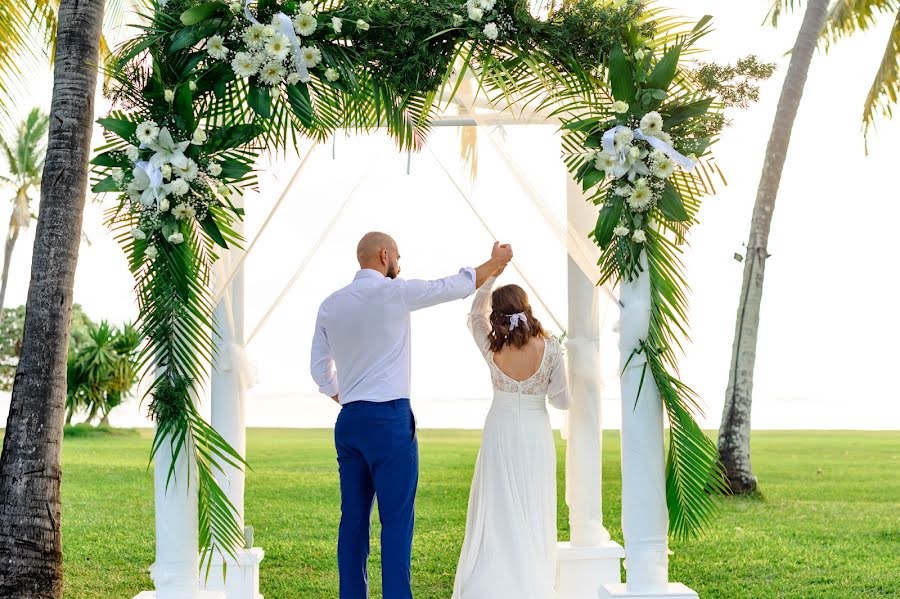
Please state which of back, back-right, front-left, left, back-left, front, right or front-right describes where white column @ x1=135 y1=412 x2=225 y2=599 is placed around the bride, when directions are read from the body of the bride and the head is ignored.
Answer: back-left

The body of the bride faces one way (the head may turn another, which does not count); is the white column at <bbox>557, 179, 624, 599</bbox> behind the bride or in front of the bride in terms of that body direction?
in front

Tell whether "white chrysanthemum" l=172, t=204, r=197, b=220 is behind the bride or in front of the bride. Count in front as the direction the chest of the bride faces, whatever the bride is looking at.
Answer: behind

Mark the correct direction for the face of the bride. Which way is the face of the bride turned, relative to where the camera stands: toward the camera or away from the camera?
away from the camera

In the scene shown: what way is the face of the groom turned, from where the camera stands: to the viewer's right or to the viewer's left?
to the viewer's right

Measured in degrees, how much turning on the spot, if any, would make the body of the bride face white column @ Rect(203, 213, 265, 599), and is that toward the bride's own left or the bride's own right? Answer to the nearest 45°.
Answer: approximately 90° to the bride's own left

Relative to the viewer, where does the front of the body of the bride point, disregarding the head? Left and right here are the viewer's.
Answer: facing away from the viewer

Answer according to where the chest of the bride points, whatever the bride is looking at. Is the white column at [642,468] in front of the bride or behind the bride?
behind
